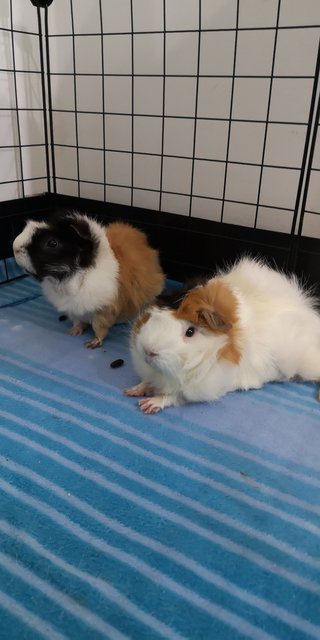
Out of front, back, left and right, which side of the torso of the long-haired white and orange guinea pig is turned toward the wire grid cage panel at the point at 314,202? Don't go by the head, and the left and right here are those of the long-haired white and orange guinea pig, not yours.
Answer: back

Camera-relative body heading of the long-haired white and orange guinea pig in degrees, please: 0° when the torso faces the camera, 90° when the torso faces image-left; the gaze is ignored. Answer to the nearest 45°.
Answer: approximately 45°

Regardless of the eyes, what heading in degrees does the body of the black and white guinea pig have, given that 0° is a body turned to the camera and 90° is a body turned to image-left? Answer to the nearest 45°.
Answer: approximately 45°
